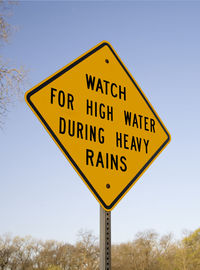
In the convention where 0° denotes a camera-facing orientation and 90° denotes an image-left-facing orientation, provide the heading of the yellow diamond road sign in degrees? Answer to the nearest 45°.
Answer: approximately 315°
